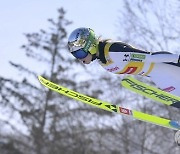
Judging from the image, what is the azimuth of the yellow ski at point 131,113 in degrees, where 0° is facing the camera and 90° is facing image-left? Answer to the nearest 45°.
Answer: approximately 90°
